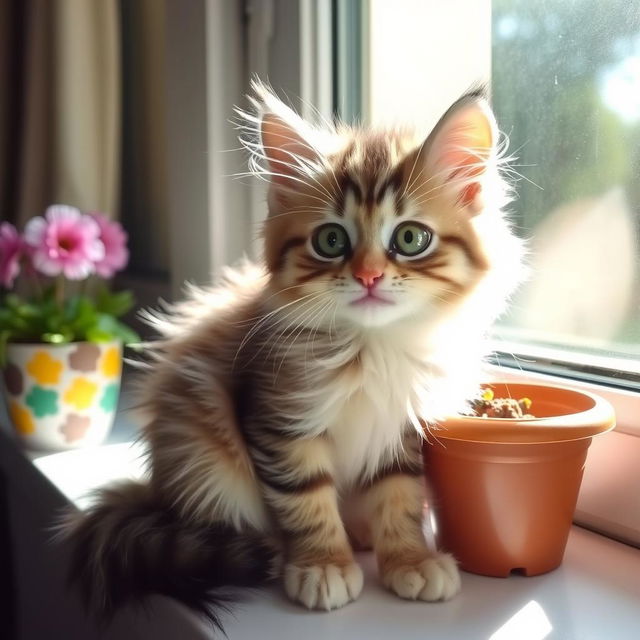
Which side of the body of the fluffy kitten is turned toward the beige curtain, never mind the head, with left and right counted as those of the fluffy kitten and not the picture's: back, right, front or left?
back

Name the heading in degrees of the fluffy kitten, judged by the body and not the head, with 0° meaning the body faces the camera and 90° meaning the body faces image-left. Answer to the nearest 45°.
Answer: approximately 315°

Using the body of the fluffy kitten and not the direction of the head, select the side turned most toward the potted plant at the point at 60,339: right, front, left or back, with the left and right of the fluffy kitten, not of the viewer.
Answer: back
